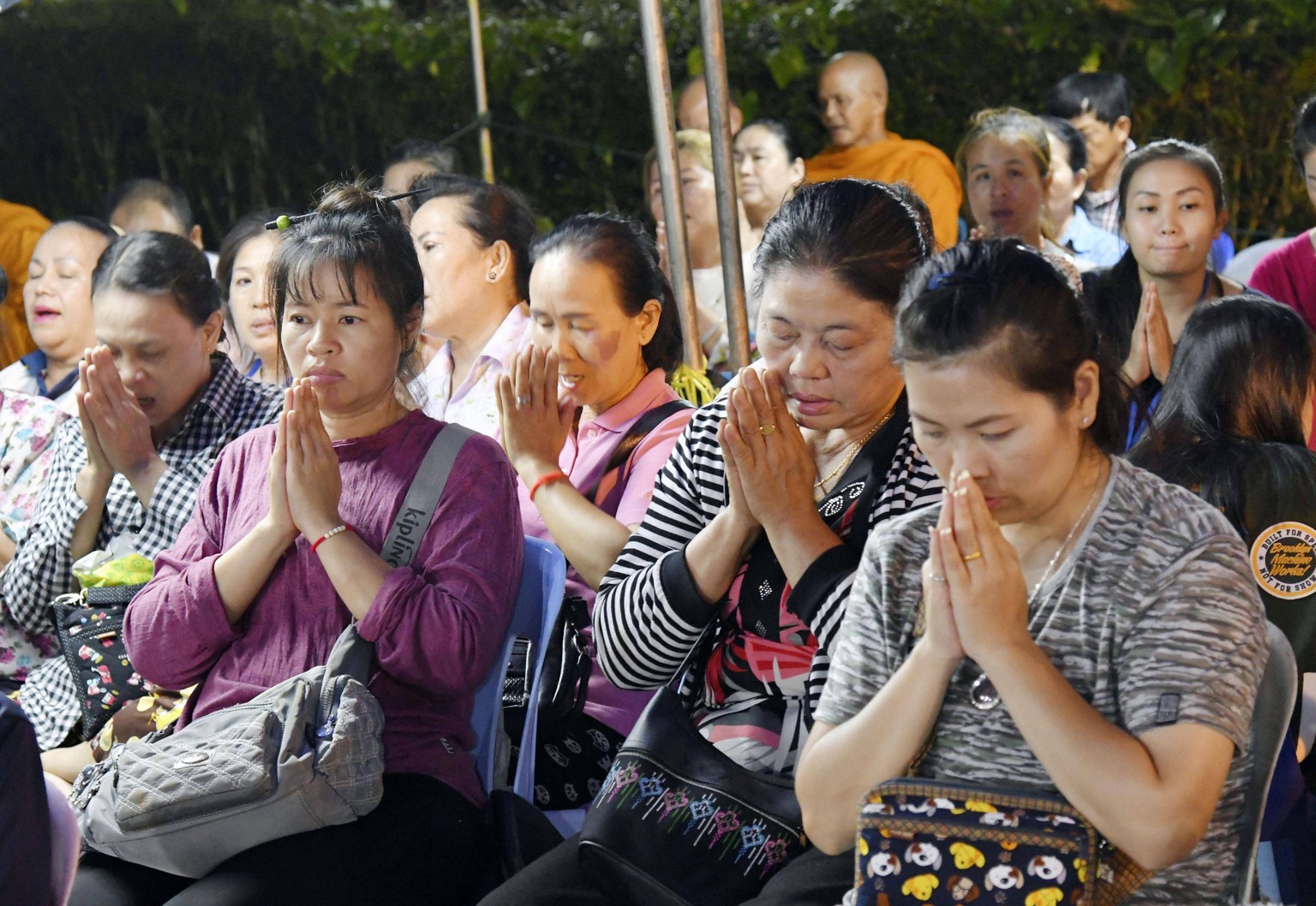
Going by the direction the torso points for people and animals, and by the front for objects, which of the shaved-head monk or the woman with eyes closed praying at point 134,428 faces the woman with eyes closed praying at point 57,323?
the shaved-head monk

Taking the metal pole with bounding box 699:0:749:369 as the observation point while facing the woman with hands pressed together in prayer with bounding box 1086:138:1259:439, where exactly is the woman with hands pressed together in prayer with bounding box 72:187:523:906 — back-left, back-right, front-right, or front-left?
back-right

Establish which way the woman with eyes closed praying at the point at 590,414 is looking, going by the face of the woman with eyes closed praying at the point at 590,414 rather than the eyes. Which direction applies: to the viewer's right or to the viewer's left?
to the viewer's left

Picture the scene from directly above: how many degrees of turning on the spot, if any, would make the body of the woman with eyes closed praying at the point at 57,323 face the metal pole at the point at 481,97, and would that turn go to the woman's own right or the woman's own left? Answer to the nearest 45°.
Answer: approximately 180°

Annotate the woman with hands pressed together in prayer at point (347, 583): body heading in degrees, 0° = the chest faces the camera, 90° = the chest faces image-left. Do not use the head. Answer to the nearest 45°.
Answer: approximately 45°

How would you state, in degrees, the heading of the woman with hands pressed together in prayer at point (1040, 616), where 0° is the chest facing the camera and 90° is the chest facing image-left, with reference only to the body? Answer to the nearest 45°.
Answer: approximately 45°

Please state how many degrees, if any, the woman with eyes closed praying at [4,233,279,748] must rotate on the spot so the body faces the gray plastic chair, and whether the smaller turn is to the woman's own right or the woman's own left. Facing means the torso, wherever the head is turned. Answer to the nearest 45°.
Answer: approximately 90° to the woman's own left
